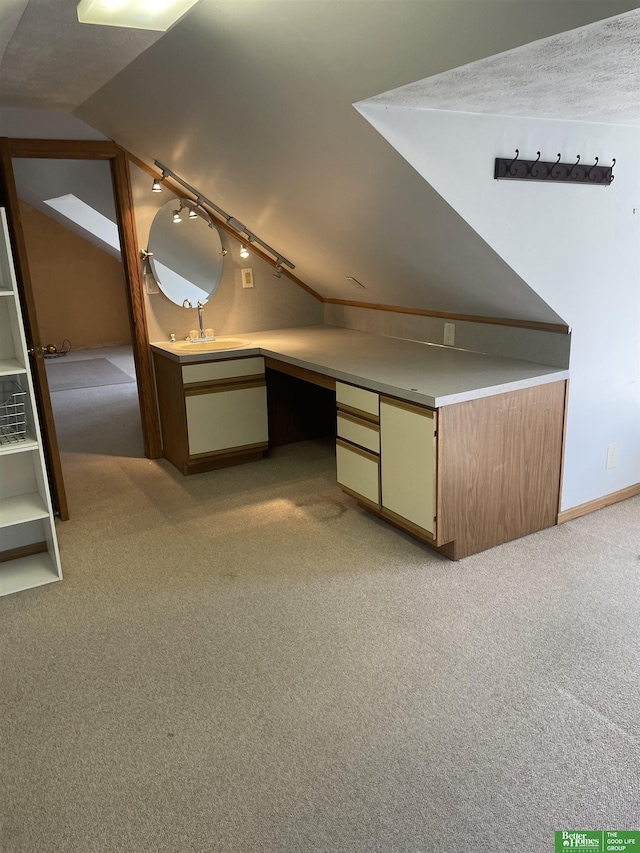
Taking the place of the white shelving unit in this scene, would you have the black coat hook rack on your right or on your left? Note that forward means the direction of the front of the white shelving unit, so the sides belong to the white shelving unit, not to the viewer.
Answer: on your left

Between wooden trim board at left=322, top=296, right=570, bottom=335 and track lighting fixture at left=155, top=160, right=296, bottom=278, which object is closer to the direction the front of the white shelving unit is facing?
the wooden trim board

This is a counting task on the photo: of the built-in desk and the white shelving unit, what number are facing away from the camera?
0

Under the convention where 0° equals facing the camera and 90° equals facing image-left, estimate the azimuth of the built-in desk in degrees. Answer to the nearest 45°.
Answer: approximately 45°

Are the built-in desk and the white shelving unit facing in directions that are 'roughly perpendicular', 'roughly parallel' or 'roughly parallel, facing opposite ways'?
roughly perpendicular

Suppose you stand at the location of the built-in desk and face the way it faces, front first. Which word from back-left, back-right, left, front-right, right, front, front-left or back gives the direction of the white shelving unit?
front-right
